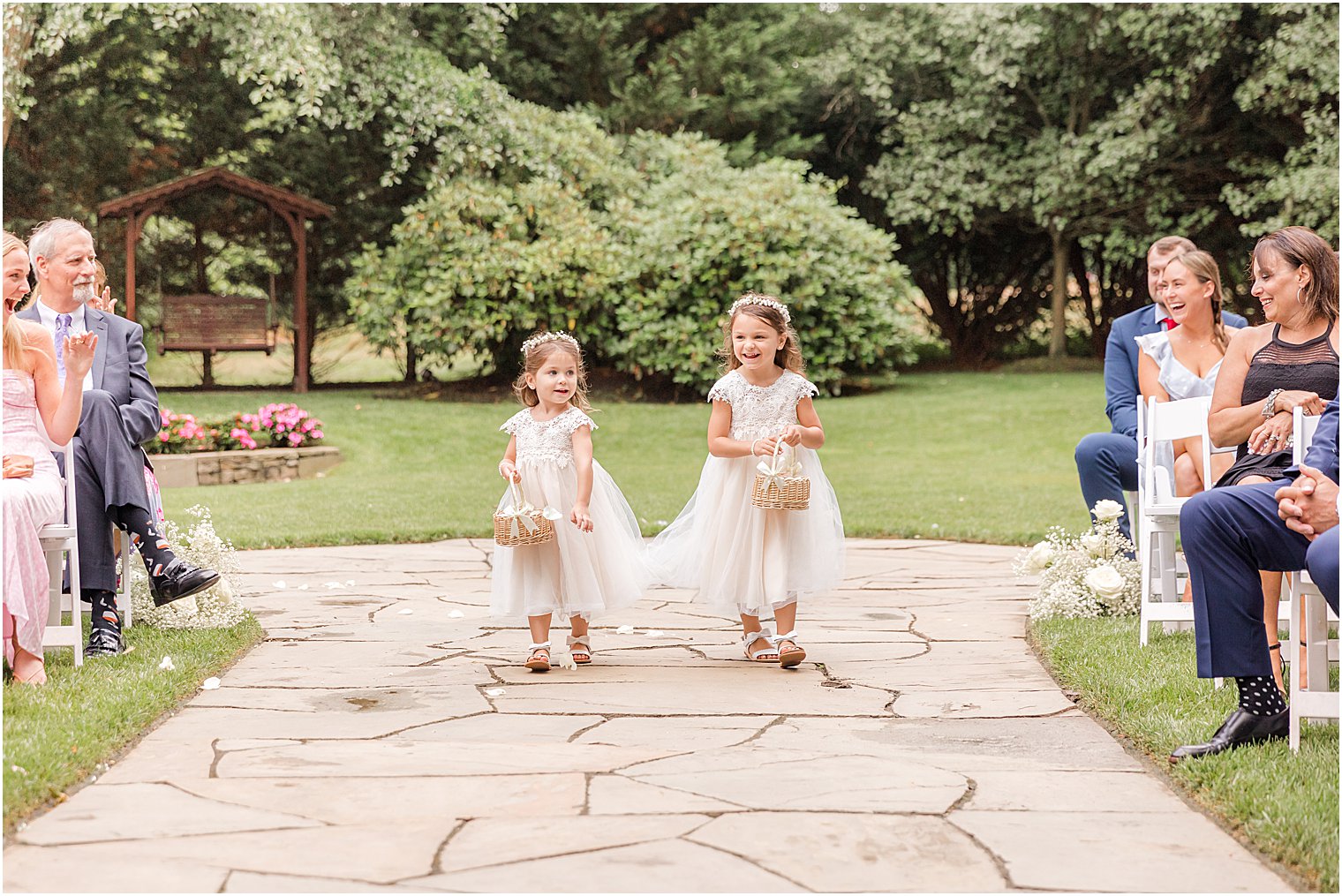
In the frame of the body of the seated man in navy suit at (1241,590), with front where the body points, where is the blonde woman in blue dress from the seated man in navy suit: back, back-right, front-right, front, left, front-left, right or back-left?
back-right

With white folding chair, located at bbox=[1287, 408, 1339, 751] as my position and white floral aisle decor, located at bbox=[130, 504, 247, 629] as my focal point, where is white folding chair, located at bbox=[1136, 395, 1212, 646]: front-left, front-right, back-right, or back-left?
front-right

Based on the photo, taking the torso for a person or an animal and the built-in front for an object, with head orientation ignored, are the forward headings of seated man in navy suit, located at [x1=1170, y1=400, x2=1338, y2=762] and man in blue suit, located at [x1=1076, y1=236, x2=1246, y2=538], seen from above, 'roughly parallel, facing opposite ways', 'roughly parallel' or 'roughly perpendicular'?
roughly parallel

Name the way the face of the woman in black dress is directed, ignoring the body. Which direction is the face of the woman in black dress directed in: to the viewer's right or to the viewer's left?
to the viewer's left

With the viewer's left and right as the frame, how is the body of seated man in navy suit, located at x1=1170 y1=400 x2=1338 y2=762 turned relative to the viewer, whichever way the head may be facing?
facing the viewer and to the left of the viewer

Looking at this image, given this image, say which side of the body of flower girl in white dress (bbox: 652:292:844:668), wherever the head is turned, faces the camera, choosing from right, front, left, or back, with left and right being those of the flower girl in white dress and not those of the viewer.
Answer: front

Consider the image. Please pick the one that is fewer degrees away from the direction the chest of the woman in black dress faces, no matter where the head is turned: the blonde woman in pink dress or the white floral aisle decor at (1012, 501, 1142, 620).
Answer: the blonde woman in pink dress

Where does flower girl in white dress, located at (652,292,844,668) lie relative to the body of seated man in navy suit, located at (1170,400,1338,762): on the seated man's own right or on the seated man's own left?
on the seated man's own right

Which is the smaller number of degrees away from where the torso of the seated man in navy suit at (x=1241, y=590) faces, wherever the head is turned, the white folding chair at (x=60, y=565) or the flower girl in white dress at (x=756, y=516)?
the white folding chair

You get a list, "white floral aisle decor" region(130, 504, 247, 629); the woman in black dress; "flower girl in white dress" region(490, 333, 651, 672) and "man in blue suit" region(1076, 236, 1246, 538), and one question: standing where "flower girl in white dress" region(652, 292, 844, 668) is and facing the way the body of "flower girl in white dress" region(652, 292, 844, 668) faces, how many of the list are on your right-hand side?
2

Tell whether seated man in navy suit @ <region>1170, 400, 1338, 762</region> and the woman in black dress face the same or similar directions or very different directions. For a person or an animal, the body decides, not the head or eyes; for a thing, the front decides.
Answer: same or similar directions

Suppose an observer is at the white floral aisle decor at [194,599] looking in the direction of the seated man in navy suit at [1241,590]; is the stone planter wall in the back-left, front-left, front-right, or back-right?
back-left

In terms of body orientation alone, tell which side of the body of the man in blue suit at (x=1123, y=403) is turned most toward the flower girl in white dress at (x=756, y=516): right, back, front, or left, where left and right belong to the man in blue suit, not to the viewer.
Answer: front

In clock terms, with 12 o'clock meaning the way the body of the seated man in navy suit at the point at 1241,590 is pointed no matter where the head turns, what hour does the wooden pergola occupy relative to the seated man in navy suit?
The wooden pergola is roughly at 3 o'clock from the seated man in navy suit.

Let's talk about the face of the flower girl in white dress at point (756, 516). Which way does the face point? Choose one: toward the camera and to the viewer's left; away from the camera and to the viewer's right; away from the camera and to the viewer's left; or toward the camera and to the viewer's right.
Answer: toward the camera and to the viewer's left

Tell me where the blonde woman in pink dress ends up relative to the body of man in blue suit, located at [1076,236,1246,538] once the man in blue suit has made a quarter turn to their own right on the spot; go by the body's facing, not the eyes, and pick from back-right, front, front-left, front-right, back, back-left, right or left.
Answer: left

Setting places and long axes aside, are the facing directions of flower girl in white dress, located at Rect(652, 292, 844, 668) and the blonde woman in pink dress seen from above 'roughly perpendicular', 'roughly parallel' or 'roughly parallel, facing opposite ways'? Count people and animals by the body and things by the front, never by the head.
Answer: roughly perpendicular
